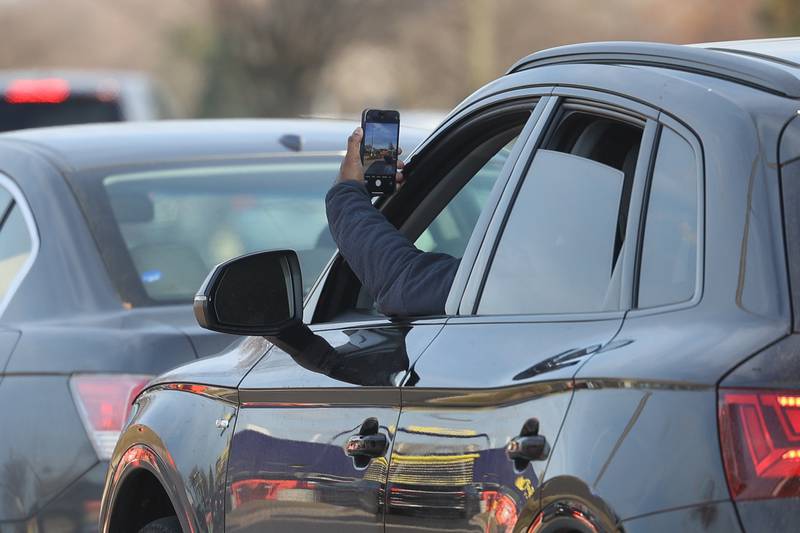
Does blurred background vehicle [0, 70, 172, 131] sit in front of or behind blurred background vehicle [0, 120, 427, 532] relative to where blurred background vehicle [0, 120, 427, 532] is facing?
in front

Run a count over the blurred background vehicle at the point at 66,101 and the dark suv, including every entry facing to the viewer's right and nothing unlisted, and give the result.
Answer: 0

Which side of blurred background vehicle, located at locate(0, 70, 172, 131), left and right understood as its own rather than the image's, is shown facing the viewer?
back

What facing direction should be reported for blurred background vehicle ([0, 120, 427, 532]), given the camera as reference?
facing away from the viewer and to the left of the viewer

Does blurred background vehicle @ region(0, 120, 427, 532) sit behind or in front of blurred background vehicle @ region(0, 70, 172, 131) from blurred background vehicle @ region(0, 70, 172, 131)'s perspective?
behind

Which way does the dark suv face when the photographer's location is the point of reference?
facing away from the viewer and to the left of the viewer

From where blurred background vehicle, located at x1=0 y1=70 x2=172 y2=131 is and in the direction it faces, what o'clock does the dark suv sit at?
The dark suv is roughly at 6 o'clock from the blurred background vehicle.

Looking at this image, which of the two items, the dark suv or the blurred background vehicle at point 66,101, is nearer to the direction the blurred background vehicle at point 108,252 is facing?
the blurred background vehicle

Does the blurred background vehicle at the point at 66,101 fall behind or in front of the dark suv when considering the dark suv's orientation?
in front
